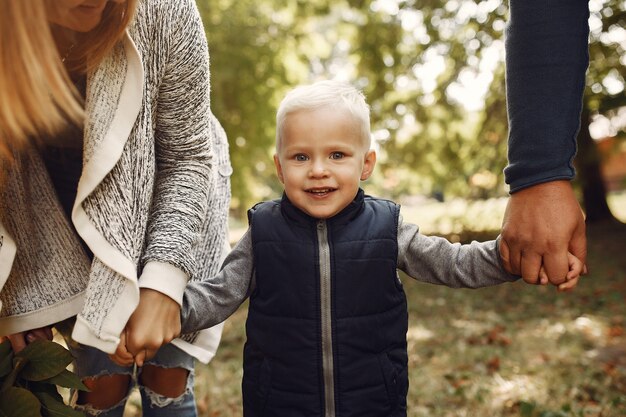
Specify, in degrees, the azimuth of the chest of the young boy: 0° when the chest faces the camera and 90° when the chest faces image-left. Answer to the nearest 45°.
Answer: approximately 0°

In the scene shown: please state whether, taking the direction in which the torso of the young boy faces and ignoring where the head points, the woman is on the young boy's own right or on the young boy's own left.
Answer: on the young boy's own right
